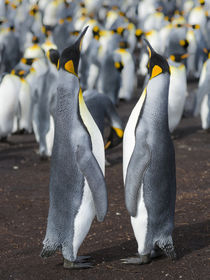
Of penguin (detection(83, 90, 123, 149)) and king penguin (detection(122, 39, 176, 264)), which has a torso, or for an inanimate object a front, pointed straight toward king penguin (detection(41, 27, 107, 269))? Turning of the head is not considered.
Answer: king penguin (detection(122, 39, 176, 264))

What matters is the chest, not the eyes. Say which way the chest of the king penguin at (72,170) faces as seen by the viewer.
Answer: to the viewer's right

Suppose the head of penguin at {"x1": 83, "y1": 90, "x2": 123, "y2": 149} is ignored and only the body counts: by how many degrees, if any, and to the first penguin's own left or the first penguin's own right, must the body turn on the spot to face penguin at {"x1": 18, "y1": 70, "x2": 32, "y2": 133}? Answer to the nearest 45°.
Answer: approximately 135° to the first penguin's own left

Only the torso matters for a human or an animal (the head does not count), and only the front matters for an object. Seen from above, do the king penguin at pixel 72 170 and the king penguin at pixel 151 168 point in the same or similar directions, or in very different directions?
very different directions

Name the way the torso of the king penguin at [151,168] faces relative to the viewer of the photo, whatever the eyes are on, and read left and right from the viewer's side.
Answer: facing to the left of the viewer

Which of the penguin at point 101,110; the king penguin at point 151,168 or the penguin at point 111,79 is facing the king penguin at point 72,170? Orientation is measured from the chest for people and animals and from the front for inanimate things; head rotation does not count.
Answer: the king penguin at point 151,168

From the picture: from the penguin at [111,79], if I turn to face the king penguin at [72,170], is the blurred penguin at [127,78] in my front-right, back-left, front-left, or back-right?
back-left

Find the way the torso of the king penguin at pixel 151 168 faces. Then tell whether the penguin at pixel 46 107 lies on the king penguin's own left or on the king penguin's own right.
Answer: on the king penguin's own right

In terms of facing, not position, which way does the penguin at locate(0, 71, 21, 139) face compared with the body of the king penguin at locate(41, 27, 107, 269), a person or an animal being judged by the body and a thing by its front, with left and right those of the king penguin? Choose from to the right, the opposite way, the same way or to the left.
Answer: to the right

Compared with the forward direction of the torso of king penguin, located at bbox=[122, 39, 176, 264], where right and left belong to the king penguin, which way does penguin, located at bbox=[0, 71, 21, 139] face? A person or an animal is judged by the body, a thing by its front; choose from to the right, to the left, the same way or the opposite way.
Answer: to the left

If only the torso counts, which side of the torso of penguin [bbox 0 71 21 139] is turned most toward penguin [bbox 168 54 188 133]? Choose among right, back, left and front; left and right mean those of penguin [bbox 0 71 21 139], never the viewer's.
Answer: left

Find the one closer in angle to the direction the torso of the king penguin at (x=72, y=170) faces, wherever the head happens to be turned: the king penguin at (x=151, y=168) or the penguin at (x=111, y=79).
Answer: the king penguin

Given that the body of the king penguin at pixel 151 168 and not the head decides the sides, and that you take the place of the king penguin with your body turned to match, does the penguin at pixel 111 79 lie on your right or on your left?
on your right
